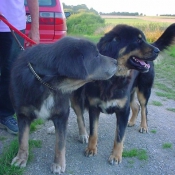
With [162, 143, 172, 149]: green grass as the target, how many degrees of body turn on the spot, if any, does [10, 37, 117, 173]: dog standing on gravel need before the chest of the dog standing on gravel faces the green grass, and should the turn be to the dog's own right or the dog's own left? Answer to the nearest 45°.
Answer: approximately 90° to the dog's own left

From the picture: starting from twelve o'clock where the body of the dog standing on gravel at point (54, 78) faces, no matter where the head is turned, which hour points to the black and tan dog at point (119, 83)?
The black and tan dog is roughly at 8 o'clock from the dog standing on gravel.

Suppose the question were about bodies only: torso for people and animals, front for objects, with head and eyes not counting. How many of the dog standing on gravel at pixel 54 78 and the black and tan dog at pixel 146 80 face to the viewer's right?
0
